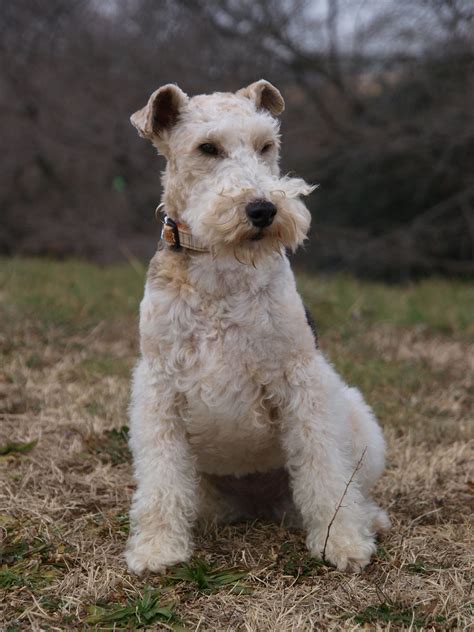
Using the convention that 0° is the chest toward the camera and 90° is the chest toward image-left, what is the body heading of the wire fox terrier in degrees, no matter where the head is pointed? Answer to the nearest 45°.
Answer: approximately 0°
